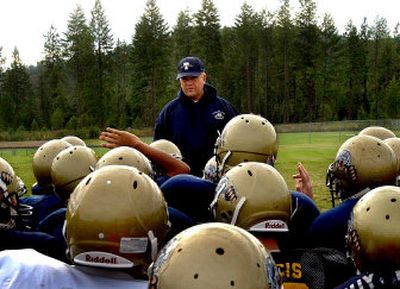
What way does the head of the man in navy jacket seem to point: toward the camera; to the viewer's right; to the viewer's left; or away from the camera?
toward the camera

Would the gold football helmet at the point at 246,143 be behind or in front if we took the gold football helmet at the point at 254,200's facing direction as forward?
in front

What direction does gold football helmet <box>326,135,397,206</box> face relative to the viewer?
to the viewer's left

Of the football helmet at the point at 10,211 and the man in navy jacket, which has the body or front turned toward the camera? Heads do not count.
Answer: the man in navy jacket

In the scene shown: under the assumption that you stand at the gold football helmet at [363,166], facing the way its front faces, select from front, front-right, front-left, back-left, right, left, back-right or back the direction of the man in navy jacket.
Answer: front-right

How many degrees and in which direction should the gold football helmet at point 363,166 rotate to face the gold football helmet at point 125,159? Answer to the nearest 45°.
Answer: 0° — it already faces it

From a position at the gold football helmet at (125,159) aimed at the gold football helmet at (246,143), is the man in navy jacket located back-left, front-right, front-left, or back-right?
front-left

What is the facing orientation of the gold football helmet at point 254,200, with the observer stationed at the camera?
facing away from the viewer and to the left of the viewer

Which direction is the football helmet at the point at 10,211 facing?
to the viewer's right

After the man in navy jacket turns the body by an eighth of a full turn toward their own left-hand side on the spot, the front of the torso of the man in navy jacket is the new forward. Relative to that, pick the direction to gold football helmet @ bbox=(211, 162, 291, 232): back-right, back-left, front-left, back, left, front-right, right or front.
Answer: front-right

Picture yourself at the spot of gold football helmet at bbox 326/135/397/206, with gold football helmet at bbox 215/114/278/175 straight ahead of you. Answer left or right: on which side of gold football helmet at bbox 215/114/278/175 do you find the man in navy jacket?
right

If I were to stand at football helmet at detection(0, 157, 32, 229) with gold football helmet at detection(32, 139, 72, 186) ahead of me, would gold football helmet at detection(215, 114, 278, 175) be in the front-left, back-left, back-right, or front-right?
front-right

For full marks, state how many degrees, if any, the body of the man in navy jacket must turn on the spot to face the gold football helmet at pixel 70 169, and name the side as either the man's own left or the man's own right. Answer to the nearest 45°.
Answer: approximately 45° to the man's own right

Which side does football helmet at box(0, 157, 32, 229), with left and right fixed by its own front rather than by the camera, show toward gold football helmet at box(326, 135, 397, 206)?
front

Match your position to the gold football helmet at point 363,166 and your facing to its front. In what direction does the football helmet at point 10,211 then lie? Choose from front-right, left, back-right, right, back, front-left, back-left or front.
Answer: front-left

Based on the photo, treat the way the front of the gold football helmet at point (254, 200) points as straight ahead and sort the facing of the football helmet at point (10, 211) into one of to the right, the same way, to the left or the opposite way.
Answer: to the right

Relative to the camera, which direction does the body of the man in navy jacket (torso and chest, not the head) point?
toward the camera
